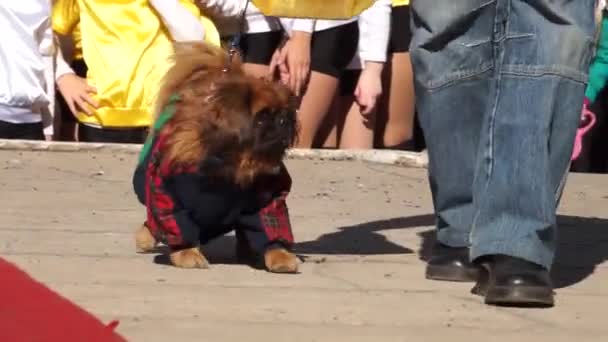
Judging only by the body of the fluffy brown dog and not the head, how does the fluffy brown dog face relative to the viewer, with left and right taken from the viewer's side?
facing the viewer and to the right of the viewer
